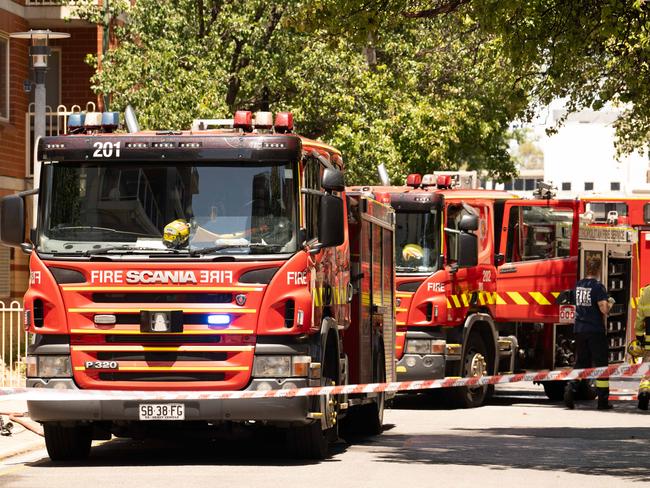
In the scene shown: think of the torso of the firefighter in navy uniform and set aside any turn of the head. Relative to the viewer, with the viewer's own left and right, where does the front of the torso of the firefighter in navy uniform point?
facing away from the viewer and to the right of the viewer

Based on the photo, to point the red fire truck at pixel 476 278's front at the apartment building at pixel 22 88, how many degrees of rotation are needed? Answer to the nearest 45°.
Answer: approximately 90° to its right

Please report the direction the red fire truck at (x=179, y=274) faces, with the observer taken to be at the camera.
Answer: facing the viewer

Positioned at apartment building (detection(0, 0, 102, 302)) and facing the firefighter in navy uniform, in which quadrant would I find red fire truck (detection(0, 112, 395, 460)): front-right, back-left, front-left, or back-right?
front-right

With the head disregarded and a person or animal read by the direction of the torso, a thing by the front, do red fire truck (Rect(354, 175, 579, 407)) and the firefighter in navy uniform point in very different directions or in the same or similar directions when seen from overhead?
very different directions

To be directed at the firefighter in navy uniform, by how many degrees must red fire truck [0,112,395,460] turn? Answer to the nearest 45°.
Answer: approximately 135° to its left

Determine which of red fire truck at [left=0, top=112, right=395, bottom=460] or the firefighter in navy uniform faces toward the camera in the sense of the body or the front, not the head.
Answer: the red fire truck

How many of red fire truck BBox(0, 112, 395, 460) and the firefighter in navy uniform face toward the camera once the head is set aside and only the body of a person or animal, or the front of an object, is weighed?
1

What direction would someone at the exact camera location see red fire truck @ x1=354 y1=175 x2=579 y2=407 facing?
facing the viewer and to the left of the viewer

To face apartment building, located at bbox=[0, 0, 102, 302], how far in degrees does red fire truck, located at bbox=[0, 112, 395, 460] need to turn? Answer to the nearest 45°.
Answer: approximately 180°
